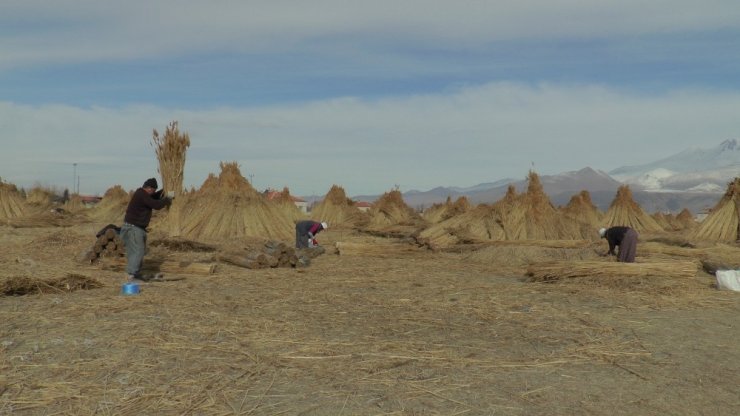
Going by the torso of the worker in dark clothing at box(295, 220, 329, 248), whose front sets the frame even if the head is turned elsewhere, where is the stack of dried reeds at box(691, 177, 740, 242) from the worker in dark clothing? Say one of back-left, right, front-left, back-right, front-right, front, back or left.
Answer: front

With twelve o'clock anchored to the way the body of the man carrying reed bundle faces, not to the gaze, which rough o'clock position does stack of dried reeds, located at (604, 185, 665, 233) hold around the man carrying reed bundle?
The stack of dried reeds is roughly at 11 o'clock from the man carrying reed bundle.

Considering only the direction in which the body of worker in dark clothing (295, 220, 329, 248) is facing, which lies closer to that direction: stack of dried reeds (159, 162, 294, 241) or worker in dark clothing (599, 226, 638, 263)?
the worker in dark clothing

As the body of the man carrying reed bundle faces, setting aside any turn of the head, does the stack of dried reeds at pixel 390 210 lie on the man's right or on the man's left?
on the man's left

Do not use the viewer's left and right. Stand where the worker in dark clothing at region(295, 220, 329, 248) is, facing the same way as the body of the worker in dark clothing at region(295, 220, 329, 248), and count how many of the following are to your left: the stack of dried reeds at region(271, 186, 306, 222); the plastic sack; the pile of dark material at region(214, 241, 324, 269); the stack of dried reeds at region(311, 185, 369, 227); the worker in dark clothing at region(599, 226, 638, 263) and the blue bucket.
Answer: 2

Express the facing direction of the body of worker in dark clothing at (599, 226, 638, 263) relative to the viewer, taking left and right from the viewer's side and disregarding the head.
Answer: facing to the left of the viewer

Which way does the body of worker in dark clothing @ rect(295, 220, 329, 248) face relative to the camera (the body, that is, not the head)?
to the viewer's right

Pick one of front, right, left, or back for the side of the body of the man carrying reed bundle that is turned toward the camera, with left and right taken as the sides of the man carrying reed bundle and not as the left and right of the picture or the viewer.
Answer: right

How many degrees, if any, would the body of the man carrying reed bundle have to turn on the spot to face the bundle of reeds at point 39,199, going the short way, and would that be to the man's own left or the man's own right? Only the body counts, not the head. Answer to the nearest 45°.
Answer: approximately 90° to the man's own left

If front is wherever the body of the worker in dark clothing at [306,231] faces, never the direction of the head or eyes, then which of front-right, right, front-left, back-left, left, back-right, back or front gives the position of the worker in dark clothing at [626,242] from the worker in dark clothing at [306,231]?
front-right

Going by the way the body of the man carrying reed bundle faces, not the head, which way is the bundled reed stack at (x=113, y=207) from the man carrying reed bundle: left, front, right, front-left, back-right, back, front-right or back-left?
left

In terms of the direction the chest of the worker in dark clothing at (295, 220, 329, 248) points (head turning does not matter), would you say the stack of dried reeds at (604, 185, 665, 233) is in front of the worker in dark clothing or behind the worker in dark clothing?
in front
